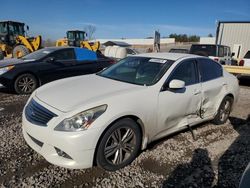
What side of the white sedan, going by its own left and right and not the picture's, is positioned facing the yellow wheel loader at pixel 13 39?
right

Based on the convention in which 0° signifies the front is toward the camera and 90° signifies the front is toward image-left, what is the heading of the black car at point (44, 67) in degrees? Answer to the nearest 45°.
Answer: approximately 45°

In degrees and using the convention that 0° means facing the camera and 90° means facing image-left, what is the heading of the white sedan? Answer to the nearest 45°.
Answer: approximately 45°

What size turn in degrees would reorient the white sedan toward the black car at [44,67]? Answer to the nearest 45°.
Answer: approximately 90° to its right

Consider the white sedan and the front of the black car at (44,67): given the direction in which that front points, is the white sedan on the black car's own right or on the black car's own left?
on the black car's own left
